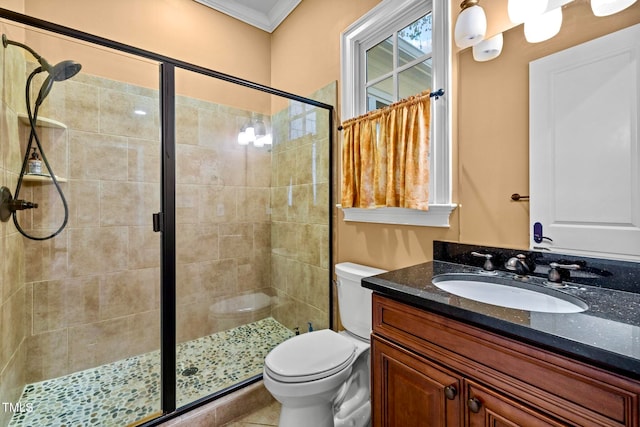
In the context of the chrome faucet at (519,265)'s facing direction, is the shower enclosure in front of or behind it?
in front

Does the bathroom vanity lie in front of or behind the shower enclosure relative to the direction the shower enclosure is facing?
in front

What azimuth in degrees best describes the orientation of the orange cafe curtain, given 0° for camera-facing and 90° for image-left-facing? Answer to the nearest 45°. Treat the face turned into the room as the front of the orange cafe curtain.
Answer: approximately 45°

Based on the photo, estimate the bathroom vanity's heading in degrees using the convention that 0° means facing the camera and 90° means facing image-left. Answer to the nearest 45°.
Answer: approximately 45°

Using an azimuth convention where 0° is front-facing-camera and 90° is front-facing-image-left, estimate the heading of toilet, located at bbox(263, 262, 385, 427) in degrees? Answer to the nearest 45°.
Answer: approximately 45°

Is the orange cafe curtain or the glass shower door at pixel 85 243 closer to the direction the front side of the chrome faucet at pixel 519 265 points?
the glass shower door

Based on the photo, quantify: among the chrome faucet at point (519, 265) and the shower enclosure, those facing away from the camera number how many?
0

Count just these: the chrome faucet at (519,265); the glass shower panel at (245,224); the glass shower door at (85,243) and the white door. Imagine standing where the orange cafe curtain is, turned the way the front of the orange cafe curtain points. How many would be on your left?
2

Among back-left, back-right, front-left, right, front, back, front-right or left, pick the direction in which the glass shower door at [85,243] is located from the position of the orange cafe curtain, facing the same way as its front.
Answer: front-right

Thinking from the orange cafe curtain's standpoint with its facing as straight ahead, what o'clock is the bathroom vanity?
The bathroom vanity is roughly at 10 o'clock from the orange cafe curtain.

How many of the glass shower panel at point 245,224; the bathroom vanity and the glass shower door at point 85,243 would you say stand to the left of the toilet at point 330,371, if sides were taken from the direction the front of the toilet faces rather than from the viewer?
1
